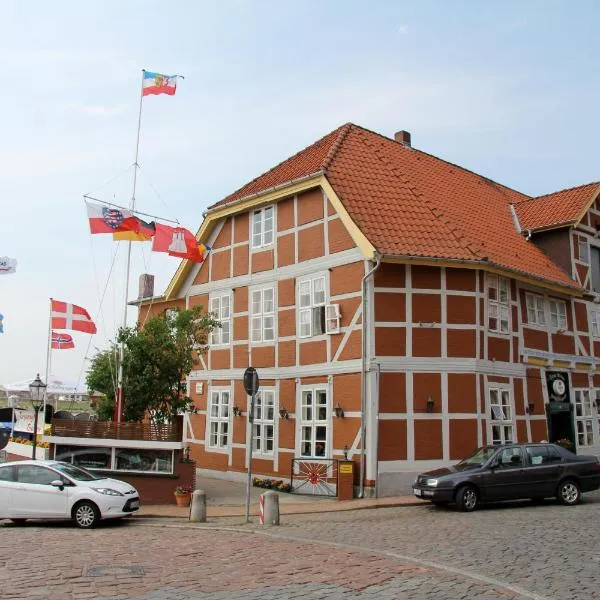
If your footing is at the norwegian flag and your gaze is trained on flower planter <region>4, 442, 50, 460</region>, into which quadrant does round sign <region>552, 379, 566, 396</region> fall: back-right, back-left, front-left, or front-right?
front-left

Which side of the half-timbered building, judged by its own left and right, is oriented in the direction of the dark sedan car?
front

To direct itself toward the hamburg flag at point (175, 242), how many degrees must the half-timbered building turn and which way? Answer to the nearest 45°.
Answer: approximately 135° to its right

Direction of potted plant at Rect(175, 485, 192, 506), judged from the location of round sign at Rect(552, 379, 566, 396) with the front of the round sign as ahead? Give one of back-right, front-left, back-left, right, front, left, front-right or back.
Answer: right

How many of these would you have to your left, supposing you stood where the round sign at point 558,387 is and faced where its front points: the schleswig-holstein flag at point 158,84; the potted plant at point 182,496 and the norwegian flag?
0

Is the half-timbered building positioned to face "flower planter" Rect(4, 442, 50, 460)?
no

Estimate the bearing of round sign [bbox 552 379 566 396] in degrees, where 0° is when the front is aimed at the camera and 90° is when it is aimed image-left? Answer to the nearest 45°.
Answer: approximately 315°

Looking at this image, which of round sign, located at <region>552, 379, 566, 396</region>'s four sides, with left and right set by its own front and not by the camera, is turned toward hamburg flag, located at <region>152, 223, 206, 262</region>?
right

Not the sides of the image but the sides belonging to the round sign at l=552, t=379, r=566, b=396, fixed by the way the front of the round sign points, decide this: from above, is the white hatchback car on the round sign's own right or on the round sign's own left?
on the round sign's own right

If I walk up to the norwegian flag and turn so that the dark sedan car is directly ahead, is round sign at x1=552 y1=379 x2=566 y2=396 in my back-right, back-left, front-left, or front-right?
front-left

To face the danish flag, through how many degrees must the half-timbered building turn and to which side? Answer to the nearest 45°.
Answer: approximately 135° to its right

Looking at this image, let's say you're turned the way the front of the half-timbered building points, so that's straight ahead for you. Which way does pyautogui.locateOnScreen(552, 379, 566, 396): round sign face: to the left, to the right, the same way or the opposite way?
the same way

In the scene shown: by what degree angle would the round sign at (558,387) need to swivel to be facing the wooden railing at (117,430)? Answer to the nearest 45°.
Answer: approximately 90° to its right

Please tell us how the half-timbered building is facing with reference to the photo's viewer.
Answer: facing the viewer and to the right of the viewer

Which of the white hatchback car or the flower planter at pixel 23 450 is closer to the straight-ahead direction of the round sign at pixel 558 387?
the white hatchback car

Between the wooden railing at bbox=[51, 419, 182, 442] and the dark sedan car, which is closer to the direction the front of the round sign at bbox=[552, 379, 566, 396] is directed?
the dark sedan car

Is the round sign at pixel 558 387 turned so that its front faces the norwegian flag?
no
